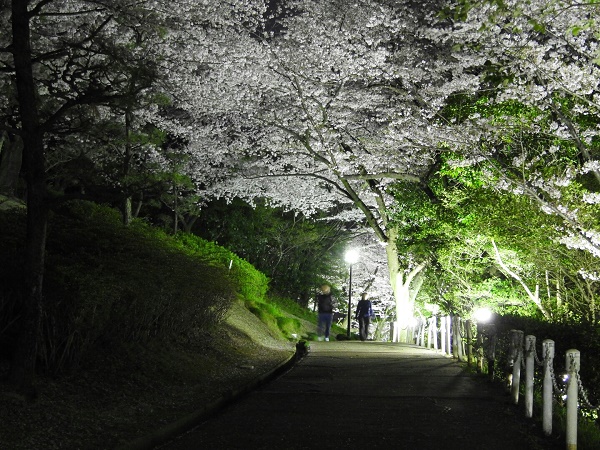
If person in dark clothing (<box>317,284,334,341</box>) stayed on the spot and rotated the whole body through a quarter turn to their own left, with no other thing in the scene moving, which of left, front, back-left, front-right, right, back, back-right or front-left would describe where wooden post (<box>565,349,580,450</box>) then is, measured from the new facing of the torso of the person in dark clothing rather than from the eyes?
left

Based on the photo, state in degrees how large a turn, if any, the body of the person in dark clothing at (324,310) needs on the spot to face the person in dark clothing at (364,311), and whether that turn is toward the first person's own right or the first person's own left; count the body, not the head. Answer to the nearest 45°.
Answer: approximately 45° to the first person's own right

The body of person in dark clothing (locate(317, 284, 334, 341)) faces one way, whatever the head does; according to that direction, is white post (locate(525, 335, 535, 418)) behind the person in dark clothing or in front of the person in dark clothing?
behind

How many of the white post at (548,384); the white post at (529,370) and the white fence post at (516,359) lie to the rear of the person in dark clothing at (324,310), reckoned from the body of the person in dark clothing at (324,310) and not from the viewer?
3

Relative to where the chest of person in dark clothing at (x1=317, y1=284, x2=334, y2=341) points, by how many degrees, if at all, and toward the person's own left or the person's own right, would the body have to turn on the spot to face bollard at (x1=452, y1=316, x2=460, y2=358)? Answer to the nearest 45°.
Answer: approximately 135° to the person's own right

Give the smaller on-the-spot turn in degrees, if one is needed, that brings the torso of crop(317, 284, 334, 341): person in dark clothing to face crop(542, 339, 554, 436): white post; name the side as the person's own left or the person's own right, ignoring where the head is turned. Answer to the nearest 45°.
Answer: approximately 180°

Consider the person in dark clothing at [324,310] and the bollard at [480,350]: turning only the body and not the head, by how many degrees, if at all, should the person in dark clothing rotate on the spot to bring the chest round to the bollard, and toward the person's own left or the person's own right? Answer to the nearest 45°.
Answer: approximately 180°

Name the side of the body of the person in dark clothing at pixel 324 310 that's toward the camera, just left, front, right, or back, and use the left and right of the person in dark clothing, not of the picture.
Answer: back

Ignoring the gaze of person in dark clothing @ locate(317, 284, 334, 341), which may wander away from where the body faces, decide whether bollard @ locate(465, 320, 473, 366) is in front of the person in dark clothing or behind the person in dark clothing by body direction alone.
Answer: behind

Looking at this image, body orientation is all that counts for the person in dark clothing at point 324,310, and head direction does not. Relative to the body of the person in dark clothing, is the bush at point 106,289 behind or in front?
behind

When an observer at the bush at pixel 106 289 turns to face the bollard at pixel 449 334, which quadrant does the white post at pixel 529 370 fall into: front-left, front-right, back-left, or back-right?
front-right

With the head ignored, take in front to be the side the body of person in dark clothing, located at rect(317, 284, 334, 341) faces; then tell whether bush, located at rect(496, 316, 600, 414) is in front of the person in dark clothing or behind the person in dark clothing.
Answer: behind

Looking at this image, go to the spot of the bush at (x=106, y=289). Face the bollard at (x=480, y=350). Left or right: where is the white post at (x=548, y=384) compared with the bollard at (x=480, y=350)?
right
